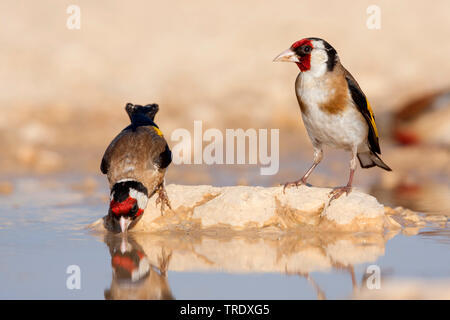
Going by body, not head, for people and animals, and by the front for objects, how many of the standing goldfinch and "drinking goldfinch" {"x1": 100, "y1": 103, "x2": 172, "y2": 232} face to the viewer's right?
0

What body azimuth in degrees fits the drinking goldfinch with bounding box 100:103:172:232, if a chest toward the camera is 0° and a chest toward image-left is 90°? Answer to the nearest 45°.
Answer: approximately 0°

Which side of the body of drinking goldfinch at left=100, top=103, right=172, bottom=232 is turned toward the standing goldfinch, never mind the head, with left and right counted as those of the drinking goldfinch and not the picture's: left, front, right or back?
left

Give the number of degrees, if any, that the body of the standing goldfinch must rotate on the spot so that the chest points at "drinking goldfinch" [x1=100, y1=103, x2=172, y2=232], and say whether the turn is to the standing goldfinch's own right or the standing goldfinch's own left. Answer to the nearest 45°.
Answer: approximately 45° to the standing goldfinch's own right

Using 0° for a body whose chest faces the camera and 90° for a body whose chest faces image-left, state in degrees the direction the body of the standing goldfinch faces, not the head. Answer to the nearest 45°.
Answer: approximately 45°
